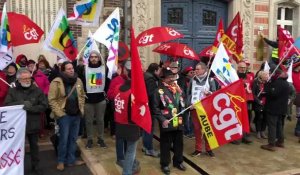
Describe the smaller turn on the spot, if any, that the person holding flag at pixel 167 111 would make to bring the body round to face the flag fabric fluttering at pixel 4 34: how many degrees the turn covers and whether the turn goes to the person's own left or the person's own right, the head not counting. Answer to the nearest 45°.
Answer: approximately 135° to the person's own right

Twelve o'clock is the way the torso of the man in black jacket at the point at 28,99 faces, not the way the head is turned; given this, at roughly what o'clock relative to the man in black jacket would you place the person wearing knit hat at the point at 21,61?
The person wearing knit hat is roughly at 6 o'clock from the man in black jacket.

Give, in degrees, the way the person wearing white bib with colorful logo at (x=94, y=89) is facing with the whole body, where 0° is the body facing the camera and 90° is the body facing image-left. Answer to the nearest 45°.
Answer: approximately 0°

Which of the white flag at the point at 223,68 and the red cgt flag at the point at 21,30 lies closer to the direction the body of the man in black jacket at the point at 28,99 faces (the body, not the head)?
the white flag

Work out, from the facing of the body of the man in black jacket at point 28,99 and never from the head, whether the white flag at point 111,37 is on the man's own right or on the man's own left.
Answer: on the man's own left

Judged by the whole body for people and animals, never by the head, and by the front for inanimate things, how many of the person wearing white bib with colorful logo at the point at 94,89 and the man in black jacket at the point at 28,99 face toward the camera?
2

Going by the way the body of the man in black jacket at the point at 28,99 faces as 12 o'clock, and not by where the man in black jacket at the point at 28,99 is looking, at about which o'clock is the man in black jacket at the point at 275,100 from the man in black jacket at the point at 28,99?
the man in black jacket at the point at 275,100 is roughly at 9 o'clock from the man in black jacket at the point at 28,99.

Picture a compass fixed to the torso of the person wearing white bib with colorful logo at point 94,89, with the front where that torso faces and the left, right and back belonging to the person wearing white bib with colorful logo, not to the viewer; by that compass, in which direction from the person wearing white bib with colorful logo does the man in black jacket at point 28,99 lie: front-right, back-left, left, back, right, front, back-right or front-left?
front-right

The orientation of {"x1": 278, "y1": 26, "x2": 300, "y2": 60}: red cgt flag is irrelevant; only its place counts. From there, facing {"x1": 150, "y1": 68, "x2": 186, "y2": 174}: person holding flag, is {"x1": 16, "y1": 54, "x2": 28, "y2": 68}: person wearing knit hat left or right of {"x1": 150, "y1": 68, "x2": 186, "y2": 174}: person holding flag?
right
